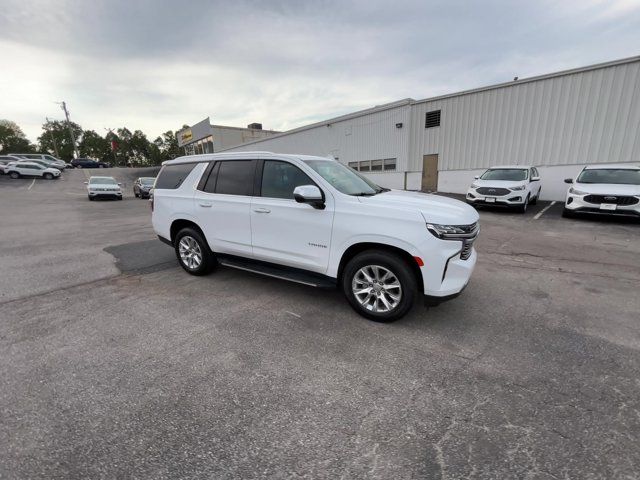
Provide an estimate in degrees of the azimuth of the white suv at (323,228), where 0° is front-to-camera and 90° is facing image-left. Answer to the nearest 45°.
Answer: approximately 315°

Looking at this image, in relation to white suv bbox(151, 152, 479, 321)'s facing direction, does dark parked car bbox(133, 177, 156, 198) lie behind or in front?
behind

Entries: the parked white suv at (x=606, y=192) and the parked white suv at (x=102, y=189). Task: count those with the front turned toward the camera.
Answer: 2

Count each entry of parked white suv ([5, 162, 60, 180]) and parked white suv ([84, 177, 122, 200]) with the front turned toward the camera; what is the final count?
1

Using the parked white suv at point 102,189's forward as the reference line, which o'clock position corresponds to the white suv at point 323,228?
The white suv is roughly at 12 o'clock from the parked white suv.

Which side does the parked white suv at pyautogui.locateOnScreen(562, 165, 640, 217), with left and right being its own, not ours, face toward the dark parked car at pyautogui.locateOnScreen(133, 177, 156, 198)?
right

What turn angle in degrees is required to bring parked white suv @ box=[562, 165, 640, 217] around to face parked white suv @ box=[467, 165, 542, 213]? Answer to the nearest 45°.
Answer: approximately 90° to its right

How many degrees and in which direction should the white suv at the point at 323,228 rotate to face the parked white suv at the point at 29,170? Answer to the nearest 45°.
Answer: approximately 180°

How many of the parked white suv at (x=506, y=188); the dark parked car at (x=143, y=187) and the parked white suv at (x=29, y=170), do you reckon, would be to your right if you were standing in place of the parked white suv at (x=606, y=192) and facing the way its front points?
3

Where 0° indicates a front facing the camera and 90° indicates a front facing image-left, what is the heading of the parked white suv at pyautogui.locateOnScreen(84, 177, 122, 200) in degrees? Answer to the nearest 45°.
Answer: approximately 0°
